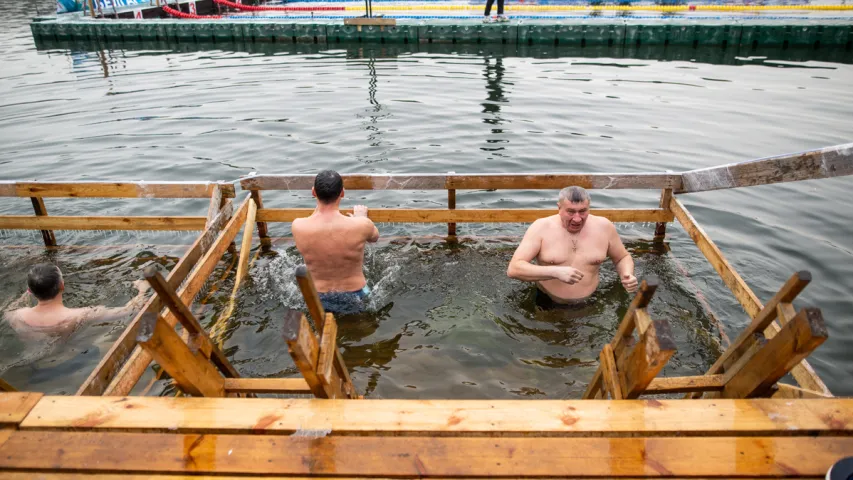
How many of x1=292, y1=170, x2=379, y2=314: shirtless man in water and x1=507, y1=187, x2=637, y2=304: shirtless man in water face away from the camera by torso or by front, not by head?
1

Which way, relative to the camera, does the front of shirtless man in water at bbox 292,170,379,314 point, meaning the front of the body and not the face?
away from the camera

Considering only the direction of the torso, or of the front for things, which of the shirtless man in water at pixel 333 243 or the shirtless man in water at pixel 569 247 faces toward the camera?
the shirtless man in water at pixel 569 247

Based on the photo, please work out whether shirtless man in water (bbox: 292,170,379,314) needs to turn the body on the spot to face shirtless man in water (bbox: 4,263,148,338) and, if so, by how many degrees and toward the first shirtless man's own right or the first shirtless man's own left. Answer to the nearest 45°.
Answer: approximately 90° to the first shirtless man's own left

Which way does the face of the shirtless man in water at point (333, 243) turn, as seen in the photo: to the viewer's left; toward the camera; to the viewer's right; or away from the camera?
away from the camera

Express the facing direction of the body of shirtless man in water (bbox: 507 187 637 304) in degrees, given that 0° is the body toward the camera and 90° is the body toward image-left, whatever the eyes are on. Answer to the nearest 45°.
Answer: approximately 0°

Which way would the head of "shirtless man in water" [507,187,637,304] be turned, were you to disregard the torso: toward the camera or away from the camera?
toward the camera

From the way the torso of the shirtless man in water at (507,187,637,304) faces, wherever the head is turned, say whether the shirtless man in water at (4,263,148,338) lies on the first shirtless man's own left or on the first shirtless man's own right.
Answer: on the first shirtless man's own right

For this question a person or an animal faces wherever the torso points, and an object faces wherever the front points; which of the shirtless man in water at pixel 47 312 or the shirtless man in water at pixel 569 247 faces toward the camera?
the shirtless man in water at pixel 569 247
